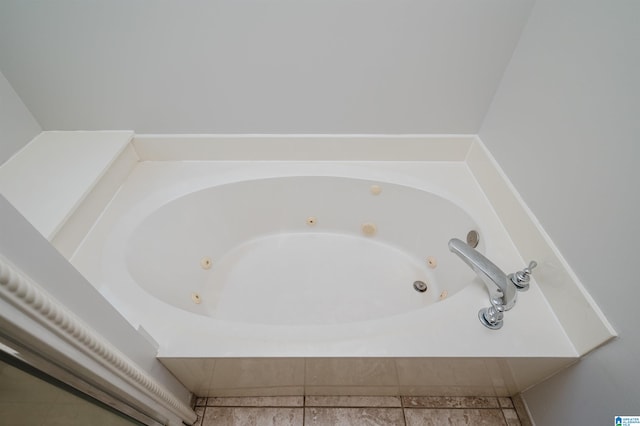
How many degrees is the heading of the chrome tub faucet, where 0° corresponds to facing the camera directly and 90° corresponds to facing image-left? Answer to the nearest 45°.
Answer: approximately 135°
